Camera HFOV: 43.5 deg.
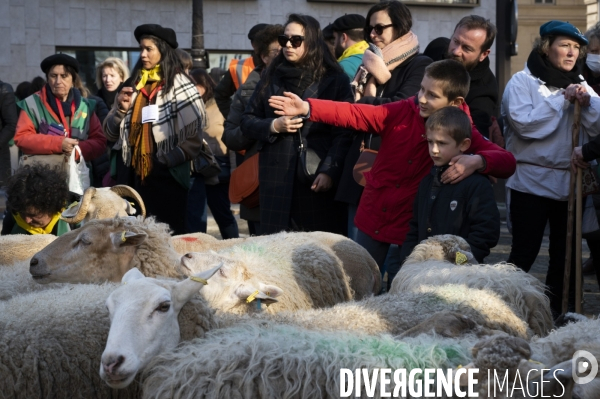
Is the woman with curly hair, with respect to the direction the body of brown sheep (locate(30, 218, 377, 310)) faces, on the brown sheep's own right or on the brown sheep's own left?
on the brown sheep's own right

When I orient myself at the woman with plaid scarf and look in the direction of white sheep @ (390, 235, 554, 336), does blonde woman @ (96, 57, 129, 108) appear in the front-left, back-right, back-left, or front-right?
back-left

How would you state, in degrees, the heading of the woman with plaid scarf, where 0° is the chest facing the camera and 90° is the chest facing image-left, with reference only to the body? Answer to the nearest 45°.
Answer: approximately 45°

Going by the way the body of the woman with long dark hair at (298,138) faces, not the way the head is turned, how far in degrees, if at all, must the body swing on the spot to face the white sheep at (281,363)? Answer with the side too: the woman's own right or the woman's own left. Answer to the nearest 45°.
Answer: approximately 45° to the woman's own left

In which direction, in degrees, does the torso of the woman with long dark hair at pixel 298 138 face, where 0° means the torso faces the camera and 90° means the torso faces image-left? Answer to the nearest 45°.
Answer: approximately 45°

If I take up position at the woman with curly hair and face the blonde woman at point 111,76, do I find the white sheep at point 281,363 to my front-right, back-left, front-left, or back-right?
back-right

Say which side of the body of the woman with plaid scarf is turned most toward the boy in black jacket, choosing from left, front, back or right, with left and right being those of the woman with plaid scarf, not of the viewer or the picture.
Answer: left

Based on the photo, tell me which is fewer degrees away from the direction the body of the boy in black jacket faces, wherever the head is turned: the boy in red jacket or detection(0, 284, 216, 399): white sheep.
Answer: the white sheep

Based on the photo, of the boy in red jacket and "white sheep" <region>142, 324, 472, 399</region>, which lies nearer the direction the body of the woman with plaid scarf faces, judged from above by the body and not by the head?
the white sheep

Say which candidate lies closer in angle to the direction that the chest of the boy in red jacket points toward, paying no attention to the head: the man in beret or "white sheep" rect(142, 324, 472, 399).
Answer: the white sheep
